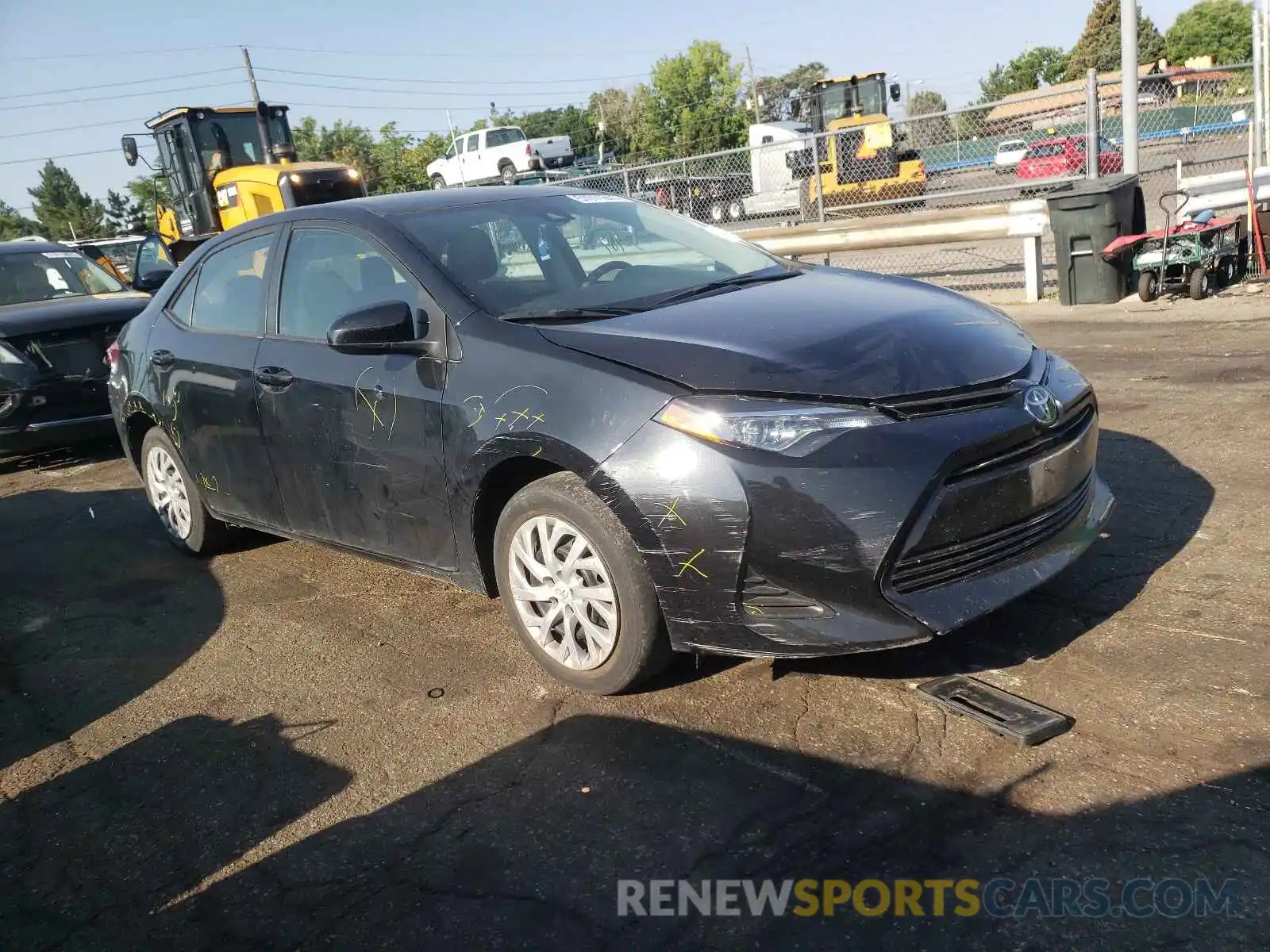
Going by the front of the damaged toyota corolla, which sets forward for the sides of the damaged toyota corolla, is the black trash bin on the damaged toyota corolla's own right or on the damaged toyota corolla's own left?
on the damaged toyota corolla's own left

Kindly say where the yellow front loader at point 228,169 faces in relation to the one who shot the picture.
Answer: facing away from the viewer and to the left of the viewer

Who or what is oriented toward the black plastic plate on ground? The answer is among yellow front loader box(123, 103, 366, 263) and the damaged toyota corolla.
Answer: the damaged toyota corolla

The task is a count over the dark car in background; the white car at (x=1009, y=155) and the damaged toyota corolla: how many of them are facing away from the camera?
0

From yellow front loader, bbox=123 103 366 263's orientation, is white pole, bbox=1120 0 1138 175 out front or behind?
behind

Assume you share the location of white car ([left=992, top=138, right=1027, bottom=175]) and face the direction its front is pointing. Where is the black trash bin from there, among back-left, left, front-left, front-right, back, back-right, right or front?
front-left

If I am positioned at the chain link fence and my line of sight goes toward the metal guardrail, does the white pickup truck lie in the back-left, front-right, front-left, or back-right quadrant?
back-right

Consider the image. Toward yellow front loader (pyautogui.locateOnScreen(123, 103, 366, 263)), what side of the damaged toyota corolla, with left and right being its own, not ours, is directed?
back

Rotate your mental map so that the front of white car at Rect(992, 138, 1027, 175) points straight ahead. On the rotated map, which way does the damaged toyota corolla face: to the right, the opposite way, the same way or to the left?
to the left

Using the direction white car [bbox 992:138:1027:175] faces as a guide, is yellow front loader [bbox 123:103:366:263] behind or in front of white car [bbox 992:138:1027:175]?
in front

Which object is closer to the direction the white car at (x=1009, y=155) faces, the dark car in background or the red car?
the dark car in background

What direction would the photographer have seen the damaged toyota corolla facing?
facing the viewer and to the right of the viewer
